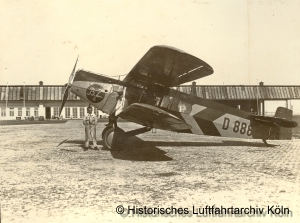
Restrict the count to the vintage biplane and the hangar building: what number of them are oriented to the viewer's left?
1

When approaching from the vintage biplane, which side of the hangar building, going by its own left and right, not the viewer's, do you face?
front

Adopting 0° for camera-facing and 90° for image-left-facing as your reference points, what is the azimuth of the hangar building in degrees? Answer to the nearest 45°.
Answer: approximately 0°

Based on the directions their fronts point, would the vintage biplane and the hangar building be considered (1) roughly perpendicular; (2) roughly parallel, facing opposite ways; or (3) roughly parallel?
roughly perpendicular

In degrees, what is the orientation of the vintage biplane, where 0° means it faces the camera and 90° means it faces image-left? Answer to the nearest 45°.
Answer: approximately 90°
